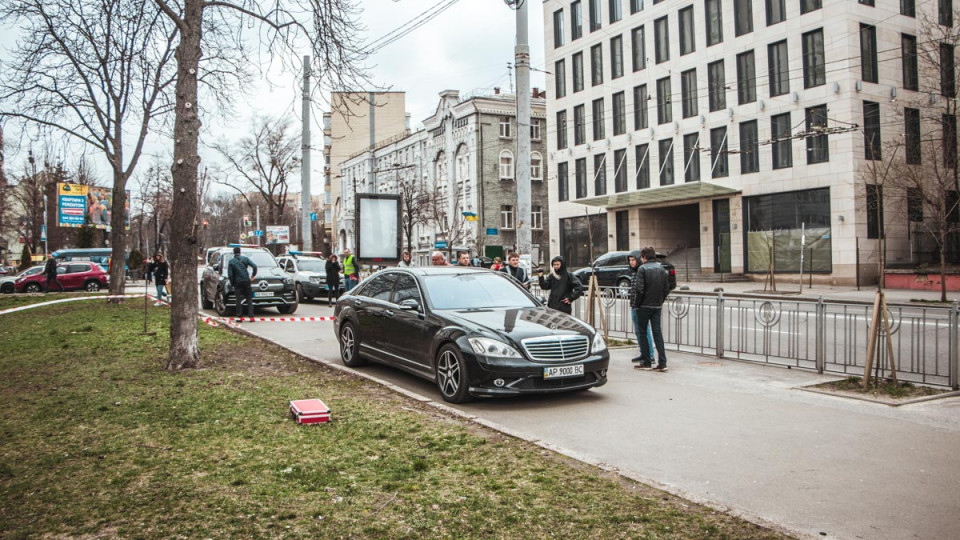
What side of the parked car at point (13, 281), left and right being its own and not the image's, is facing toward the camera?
left

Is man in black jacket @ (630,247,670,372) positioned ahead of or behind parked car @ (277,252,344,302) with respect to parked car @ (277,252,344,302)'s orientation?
ahead

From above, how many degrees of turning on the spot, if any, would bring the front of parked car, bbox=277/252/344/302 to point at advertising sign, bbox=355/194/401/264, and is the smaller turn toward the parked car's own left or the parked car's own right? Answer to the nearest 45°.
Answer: approximately 45° to the parked car's own left

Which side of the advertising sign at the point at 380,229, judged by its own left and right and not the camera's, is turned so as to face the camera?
front

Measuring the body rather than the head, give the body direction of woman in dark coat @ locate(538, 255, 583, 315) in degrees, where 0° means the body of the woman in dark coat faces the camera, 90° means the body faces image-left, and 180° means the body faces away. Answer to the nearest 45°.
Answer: approximately 45°

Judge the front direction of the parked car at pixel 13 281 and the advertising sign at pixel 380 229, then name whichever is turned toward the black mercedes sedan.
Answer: the advertising sign

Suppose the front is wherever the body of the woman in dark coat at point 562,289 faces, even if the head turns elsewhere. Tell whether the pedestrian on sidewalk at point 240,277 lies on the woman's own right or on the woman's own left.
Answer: on the woman's own right

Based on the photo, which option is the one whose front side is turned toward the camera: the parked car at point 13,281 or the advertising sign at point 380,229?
the advertising sign

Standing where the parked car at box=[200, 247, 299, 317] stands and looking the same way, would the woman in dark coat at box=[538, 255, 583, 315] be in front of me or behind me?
in front

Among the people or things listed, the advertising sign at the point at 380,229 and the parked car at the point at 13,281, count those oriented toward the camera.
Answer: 1

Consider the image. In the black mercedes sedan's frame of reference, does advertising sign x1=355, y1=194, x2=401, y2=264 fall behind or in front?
behind

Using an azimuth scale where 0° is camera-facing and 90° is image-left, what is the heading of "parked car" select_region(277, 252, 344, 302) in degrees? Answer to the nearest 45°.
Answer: approximately 315°

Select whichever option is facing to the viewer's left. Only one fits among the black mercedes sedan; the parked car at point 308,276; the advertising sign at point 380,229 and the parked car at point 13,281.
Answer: the parked car at point 13,281

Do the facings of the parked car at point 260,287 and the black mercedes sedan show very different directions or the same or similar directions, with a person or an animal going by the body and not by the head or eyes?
same or similar directions

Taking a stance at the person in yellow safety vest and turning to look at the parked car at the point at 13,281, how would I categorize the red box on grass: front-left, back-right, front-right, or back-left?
back-left
